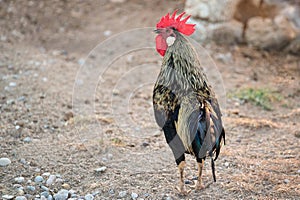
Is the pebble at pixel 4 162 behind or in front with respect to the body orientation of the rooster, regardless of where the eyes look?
in front

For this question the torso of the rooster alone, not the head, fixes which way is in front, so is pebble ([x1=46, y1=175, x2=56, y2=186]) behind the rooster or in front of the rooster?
in front

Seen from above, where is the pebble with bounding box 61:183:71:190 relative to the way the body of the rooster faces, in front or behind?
in front

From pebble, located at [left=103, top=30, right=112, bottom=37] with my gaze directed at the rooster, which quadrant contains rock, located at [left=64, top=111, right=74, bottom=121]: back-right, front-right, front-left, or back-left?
front-right

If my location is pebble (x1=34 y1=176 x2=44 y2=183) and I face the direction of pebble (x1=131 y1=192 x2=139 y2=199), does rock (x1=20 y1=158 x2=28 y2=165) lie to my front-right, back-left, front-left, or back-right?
back-left

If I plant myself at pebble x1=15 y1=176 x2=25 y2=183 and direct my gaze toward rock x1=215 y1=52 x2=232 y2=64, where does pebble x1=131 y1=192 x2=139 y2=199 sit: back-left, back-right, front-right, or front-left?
front-right
